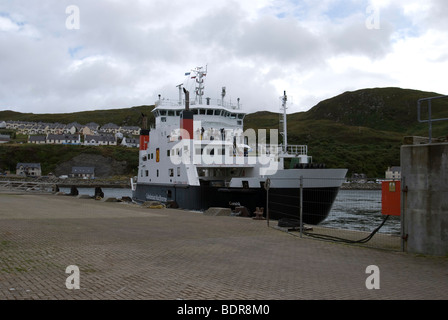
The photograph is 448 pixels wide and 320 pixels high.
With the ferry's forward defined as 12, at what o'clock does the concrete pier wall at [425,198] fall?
The concrete pier wall is roughly at 1 o'clock from the ferry.

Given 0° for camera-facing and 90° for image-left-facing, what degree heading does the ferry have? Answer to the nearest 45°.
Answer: approximately 315°

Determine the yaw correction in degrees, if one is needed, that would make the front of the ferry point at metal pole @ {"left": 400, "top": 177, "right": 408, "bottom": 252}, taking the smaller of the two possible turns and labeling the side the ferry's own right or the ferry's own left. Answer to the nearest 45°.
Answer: approximately 45° to the ferry's own right
